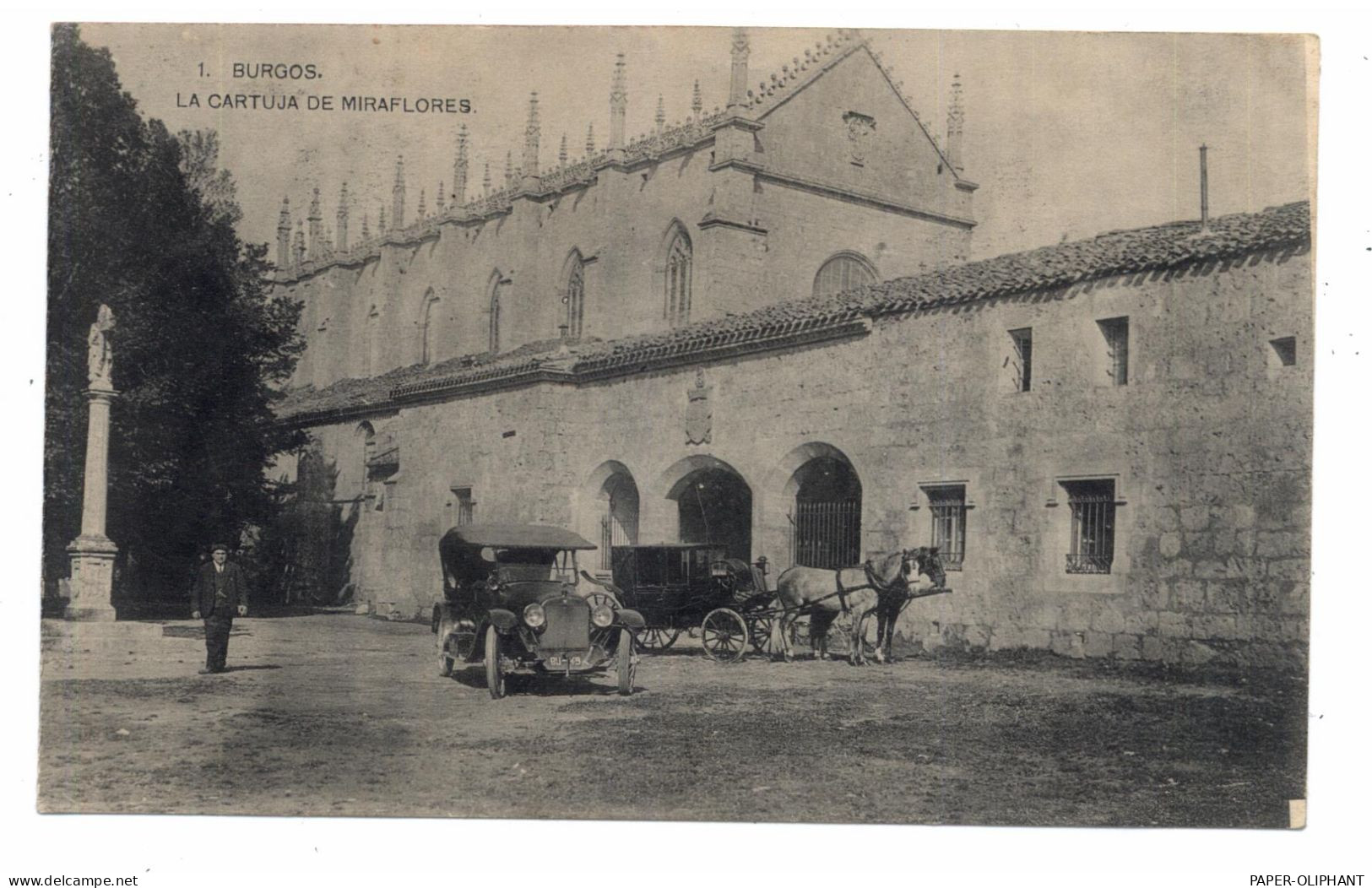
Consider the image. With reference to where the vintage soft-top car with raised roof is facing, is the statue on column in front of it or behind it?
behind

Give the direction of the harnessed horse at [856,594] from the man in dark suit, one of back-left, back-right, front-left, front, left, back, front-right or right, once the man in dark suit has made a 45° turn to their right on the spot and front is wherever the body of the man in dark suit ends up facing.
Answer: back-left

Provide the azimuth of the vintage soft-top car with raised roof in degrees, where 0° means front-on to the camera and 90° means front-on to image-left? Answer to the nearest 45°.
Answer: approximately 315°

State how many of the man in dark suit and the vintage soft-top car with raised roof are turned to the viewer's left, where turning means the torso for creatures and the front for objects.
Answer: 0

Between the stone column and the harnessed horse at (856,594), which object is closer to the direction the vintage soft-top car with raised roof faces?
the harnessed horse

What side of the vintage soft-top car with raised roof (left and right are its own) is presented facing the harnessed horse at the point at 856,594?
left
